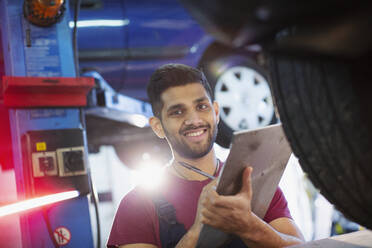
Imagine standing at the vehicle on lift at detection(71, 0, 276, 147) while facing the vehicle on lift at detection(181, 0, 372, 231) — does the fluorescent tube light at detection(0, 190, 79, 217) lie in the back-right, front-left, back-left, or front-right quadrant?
front-right

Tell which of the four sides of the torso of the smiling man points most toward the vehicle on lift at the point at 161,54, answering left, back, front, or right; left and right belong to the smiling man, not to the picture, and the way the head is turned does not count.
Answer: back

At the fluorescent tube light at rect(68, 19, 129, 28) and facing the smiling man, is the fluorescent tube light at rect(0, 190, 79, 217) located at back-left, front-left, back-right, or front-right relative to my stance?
front-right

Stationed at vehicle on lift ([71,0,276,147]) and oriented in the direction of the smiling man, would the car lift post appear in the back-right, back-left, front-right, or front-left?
front-right

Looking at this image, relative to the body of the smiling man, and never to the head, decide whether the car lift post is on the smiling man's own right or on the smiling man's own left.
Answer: on the smiling man's own right

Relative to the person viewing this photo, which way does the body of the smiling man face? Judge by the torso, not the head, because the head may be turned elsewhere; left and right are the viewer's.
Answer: facing the viewer

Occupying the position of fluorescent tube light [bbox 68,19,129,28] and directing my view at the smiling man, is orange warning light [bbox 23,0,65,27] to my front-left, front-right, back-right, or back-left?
front-right
